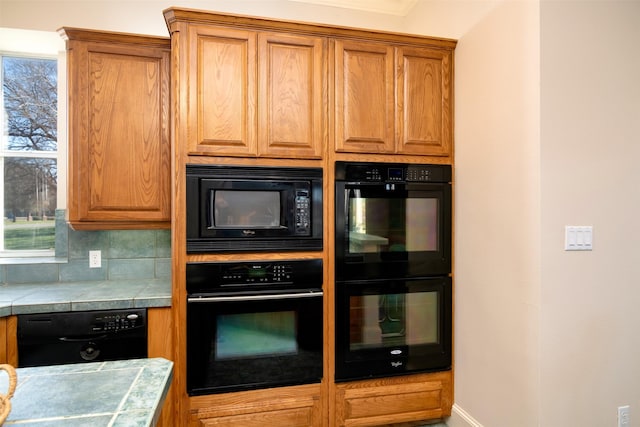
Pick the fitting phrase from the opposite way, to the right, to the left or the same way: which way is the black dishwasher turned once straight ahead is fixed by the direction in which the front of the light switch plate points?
to the left

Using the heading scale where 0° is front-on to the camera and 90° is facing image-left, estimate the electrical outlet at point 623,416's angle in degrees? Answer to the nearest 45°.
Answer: approximately 45°

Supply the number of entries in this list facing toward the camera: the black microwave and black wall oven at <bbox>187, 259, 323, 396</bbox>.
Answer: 2

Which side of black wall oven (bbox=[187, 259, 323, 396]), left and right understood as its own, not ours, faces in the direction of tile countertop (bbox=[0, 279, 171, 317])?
right

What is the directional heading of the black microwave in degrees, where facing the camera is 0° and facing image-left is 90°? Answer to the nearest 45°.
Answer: approximately 0°

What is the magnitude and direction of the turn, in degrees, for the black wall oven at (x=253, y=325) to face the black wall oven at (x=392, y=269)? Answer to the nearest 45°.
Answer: approximately 90° to its left

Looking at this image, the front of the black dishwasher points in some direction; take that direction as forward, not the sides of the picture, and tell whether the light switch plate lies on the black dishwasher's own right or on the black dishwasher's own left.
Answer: on the black dishwasher's own left
